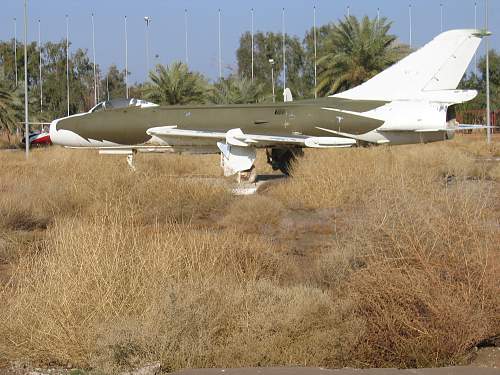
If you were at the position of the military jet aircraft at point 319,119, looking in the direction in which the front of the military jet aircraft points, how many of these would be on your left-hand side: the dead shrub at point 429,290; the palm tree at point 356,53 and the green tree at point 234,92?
1

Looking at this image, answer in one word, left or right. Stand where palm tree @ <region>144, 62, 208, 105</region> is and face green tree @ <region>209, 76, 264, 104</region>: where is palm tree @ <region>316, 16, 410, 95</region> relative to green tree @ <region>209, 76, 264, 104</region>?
right

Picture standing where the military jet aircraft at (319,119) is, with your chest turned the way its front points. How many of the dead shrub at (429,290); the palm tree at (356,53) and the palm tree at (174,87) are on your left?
1

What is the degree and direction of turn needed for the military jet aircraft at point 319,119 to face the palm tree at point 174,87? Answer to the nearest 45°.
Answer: approximately 90° to its right

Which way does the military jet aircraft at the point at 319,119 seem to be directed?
to the viewer's left

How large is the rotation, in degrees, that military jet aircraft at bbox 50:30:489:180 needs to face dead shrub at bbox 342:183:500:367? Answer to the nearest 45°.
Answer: approximately 90° to its left

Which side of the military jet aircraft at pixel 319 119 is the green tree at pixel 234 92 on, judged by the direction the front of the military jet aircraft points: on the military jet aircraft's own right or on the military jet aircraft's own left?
on the military jet aircraft's own right

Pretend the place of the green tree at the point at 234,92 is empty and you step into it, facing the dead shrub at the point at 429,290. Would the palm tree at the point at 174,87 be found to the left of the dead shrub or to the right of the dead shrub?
right

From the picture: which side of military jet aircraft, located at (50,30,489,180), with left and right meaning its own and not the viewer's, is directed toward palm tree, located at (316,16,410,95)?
right
